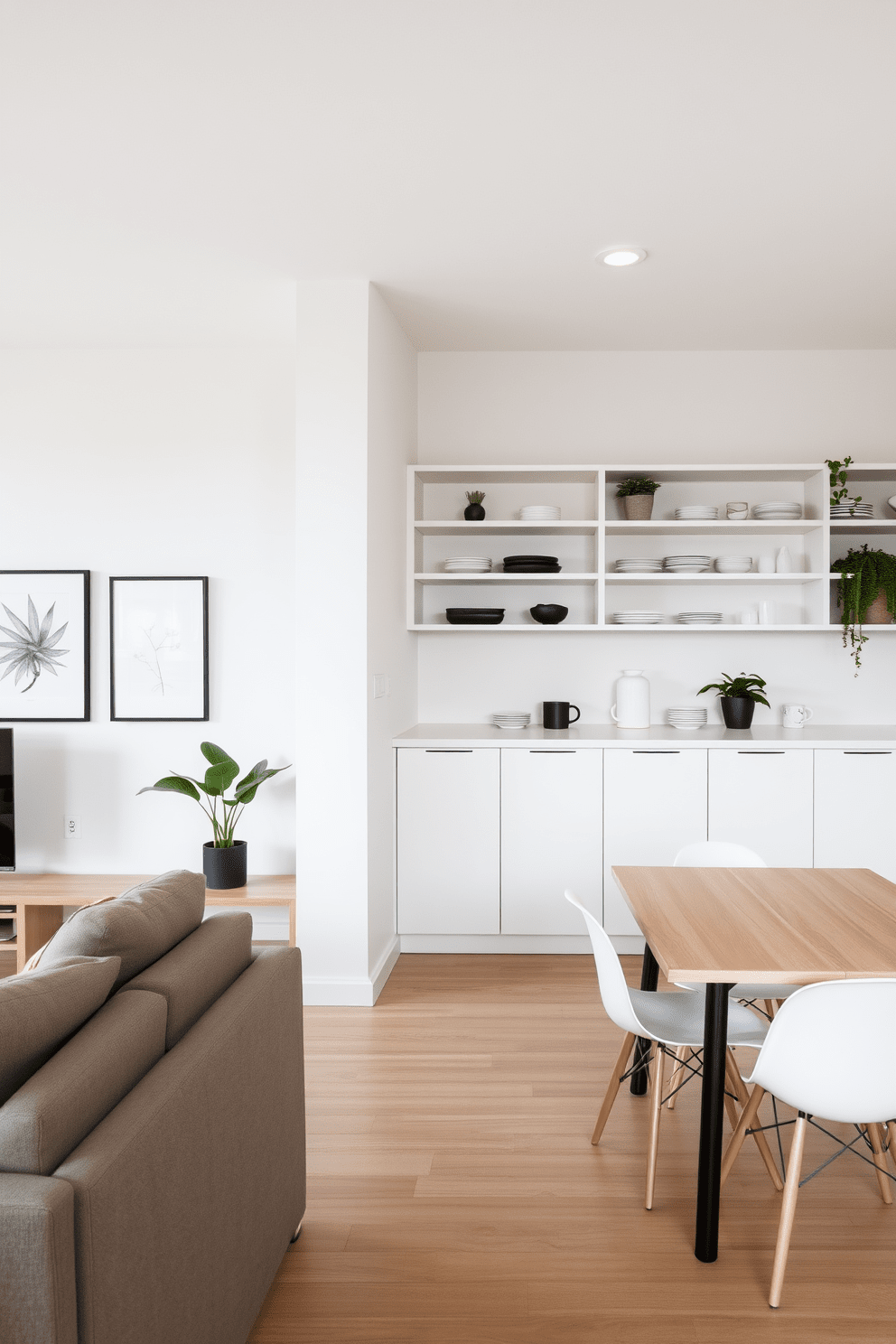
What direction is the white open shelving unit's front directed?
toward the camera

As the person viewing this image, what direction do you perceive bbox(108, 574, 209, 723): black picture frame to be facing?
facing the viewer

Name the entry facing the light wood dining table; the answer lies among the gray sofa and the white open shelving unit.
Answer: the white open shelving unit

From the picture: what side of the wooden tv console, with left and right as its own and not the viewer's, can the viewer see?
front

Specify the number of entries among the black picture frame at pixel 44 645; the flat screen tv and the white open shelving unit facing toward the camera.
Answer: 3

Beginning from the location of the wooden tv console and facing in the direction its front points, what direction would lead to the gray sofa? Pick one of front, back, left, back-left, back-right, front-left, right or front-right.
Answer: front

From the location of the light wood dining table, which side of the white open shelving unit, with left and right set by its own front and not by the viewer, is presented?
front

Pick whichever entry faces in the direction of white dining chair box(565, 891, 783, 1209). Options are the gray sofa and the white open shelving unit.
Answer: the white open shelving unit

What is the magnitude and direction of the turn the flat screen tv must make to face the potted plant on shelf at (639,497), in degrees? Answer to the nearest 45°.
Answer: approximately 90° to its left

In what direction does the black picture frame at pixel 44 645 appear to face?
toward the camera

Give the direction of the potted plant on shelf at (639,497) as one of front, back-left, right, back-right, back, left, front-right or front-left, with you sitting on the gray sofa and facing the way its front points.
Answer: right
